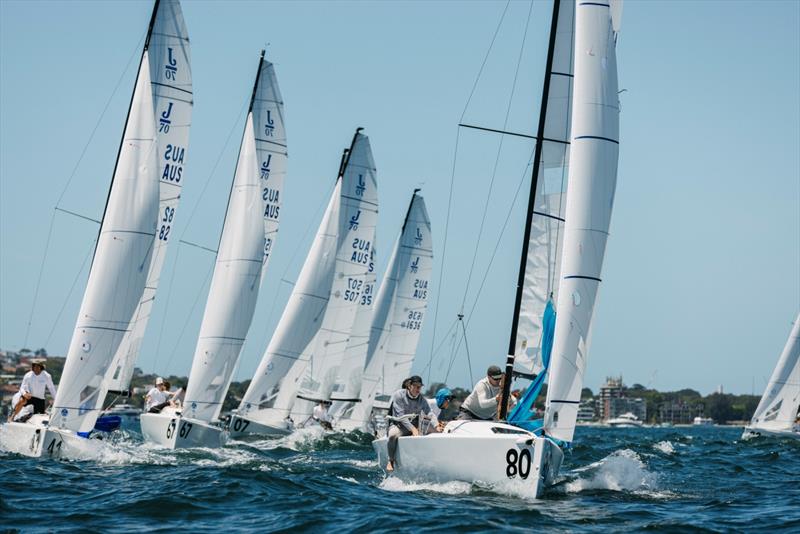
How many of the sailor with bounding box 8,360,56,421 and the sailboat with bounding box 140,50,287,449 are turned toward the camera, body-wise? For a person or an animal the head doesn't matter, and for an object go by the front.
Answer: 2

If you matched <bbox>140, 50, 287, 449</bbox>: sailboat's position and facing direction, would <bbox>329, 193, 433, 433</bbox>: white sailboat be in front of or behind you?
behind

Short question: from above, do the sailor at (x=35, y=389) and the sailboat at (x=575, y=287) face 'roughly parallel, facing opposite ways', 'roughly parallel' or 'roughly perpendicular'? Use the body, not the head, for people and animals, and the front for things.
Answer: roughly parallel

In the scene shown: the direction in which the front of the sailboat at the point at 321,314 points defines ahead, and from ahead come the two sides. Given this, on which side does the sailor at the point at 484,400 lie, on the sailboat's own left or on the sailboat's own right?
on the sailboat's own left

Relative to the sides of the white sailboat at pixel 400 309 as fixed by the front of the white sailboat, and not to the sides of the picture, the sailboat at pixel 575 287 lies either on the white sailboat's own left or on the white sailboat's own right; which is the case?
on the white sailboat's own left

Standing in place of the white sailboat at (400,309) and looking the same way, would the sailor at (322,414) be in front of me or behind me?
in front

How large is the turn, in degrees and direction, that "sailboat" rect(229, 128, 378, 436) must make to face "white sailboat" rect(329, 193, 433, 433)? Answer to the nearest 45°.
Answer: approximately 180°

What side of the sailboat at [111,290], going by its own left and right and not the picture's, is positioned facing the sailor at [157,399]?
back

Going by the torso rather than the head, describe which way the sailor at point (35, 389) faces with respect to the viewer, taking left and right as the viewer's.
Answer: facing the viewer

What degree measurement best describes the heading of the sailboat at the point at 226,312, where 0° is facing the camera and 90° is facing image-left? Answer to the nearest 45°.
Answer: approximately 0°

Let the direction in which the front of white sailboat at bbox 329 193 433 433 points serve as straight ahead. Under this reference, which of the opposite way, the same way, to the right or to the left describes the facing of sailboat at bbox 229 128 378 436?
the same way
